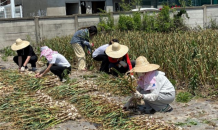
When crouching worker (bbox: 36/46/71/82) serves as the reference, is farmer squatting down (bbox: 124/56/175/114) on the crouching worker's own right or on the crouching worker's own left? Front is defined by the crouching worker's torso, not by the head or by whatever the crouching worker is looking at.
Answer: on the crouching worker's own left

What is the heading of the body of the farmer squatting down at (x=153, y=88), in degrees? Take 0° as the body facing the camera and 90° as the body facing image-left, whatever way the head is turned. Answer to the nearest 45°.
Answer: approximately 90°

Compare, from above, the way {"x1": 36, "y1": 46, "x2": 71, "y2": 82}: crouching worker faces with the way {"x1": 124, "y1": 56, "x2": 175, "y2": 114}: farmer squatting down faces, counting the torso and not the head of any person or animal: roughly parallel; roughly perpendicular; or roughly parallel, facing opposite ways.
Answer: roughly parallel

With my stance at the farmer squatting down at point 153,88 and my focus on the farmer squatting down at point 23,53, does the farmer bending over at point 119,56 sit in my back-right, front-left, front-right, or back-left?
front-right

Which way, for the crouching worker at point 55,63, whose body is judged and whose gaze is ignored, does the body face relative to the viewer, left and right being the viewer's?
facing to the left of the viewer

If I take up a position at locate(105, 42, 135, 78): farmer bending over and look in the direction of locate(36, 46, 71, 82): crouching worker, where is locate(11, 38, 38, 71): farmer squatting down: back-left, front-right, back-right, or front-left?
front-right

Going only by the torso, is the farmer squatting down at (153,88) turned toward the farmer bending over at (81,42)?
no

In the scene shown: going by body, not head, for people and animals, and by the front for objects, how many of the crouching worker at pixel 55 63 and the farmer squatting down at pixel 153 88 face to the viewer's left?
2

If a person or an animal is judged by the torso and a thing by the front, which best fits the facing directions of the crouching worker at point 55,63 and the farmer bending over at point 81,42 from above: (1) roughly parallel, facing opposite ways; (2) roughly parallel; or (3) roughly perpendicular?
roughly parallel, facing opposite ways

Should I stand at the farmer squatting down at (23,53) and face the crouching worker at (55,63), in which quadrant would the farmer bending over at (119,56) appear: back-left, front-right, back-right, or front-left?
front-left

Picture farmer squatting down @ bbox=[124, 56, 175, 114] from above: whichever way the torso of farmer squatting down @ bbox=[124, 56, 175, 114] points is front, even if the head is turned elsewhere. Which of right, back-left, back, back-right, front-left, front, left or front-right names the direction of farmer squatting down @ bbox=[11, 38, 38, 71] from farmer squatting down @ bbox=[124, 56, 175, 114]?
front-right

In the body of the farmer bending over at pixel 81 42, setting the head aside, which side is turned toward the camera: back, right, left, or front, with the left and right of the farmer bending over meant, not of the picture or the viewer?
right
